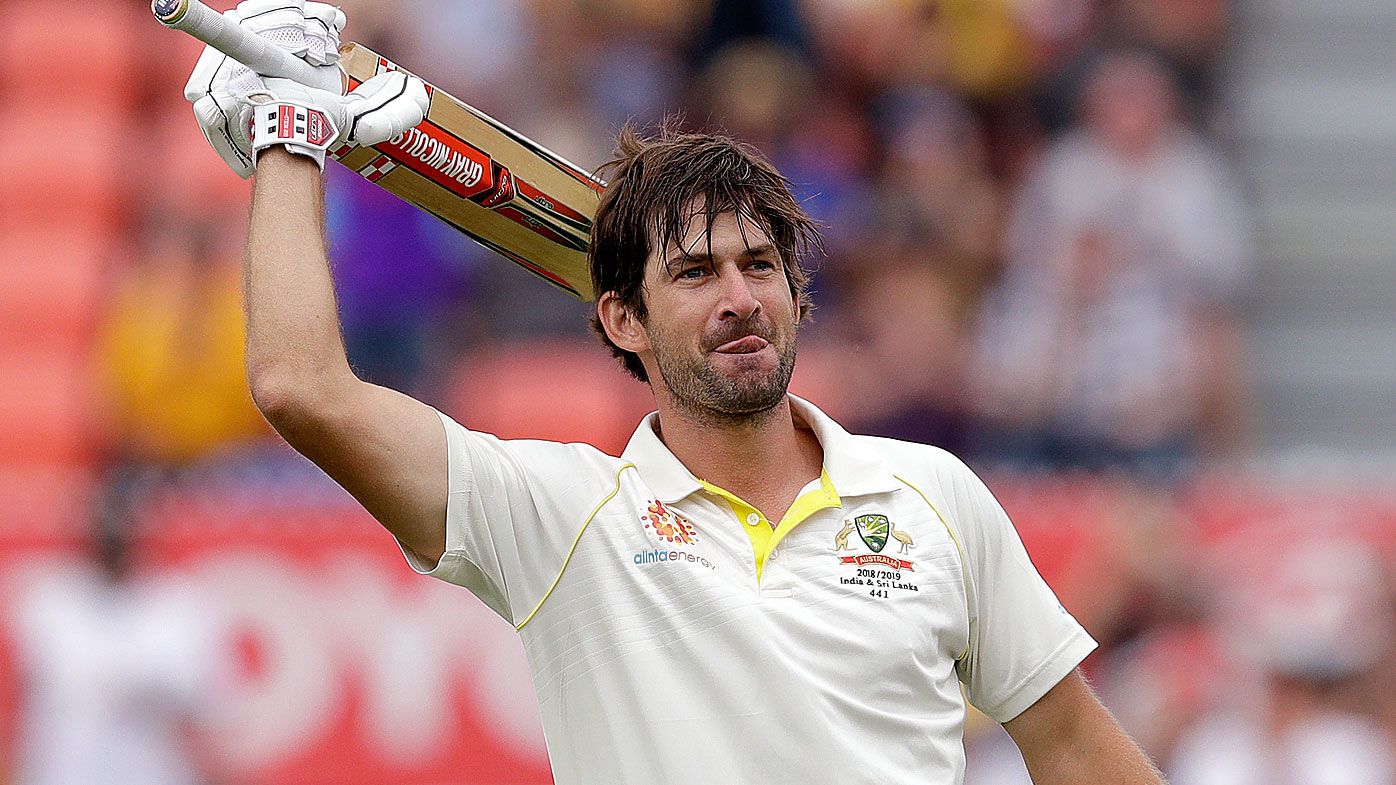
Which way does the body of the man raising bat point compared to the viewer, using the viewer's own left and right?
facing the viewer

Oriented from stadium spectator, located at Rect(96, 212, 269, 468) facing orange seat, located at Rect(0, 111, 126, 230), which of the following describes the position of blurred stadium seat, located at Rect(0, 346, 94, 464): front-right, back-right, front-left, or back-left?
front-left

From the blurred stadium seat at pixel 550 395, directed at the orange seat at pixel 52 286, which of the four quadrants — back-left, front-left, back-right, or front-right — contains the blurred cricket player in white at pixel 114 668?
front-left

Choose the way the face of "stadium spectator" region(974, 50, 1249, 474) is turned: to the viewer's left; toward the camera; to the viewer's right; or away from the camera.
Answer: toward the camera

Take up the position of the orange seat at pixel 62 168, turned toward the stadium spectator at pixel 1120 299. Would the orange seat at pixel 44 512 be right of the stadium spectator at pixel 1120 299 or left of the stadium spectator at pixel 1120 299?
right

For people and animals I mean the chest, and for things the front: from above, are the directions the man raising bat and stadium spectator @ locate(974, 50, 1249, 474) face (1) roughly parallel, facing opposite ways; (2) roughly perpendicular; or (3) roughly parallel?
roughly parallel

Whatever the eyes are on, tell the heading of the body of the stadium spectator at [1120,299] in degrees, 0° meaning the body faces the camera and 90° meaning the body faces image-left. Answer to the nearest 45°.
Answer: approximately 0°

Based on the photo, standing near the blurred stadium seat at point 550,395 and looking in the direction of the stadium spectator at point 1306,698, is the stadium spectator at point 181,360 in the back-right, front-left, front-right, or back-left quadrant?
back-right

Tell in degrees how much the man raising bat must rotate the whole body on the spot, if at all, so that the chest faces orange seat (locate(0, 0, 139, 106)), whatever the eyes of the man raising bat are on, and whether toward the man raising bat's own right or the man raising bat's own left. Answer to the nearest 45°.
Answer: approximately 135° to the man raising bat's own right

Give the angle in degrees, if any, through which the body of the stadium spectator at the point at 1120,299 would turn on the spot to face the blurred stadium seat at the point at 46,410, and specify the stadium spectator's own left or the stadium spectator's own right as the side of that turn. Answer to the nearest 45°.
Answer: approximately 90° to the stadium spectator's own right

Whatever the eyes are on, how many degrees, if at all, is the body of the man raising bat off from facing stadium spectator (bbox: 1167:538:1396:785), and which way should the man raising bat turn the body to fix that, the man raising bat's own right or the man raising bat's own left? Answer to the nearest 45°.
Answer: approximately 135° to the man raising bat's own left

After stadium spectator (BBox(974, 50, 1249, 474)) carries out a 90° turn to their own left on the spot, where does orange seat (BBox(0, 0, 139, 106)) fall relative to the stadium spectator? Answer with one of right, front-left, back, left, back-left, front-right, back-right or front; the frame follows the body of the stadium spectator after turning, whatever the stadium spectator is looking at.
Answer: back
